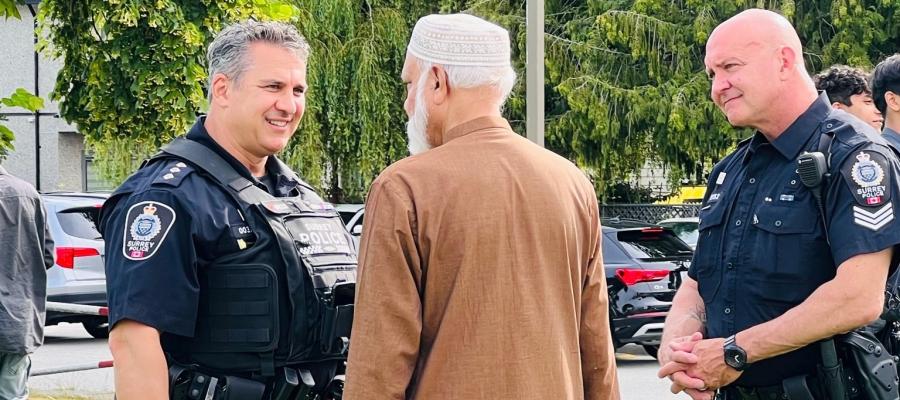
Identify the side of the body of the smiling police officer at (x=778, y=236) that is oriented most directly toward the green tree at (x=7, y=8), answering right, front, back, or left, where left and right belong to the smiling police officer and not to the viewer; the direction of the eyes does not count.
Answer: right

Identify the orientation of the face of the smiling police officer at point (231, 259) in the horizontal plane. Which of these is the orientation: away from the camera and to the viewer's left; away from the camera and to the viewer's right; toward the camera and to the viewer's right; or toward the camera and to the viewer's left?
toward the camera and to the viewer's right

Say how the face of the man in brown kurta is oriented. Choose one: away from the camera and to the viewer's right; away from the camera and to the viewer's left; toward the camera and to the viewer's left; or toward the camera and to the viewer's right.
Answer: away from the camera and to the viewer's left

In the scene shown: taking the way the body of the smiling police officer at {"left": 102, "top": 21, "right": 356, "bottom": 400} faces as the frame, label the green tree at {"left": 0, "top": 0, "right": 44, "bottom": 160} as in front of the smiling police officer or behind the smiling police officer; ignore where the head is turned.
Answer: behind

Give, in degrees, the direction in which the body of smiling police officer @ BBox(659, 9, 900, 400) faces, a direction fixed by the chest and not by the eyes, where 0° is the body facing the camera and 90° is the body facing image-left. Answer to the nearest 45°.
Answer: approximately 45°

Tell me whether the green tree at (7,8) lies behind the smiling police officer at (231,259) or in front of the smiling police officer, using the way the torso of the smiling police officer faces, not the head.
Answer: behind

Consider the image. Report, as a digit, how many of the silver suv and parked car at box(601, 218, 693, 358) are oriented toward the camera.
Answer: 0

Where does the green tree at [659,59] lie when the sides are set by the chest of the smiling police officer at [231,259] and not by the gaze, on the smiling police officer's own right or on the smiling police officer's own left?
on the smiling police officer's own left

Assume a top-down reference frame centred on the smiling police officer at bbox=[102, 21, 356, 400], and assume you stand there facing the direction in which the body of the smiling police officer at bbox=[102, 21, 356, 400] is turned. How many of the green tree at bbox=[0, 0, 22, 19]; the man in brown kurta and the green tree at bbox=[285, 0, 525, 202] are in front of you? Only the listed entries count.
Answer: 1

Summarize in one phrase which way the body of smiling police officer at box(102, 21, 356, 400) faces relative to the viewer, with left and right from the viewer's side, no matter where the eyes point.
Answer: facing the viewer and to the right of the viewer
